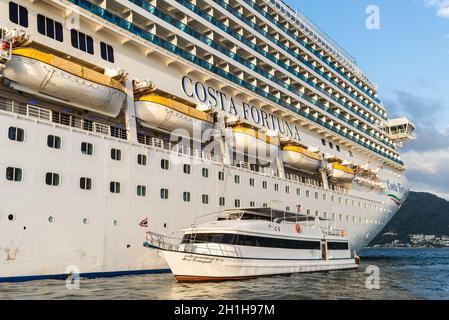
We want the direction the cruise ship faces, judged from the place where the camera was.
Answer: facing away from the viewer and to the right of the viewer
